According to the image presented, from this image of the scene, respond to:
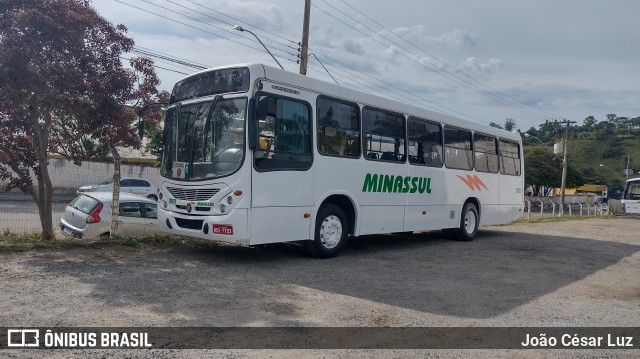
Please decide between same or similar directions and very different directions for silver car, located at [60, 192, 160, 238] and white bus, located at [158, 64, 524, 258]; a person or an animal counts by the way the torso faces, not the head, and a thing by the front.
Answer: very different directions

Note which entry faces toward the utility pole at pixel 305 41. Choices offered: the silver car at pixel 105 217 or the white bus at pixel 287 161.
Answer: the silver car

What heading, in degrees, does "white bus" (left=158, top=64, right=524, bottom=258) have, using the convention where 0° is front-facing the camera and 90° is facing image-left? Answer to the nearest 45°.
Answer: approximately 45°

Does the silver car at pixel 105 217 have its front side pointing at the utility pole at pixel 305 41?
yes

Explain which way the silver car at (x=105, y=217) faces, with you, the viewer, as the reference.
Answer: facing away from the viewer and to the right of the viewer
